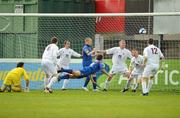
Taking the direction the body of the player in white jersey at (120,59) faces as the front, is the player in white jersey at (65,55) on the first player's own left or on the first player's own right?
on the first player's own right

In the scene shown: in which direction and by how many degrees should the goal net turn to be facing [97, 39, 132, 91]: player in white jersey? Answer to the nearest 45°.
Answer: approximately 45° to its left

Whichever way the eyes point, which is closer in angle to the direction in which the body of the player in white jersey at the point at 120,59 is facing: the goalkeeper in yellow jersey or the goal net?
the goalkeeper in yellow jersey
